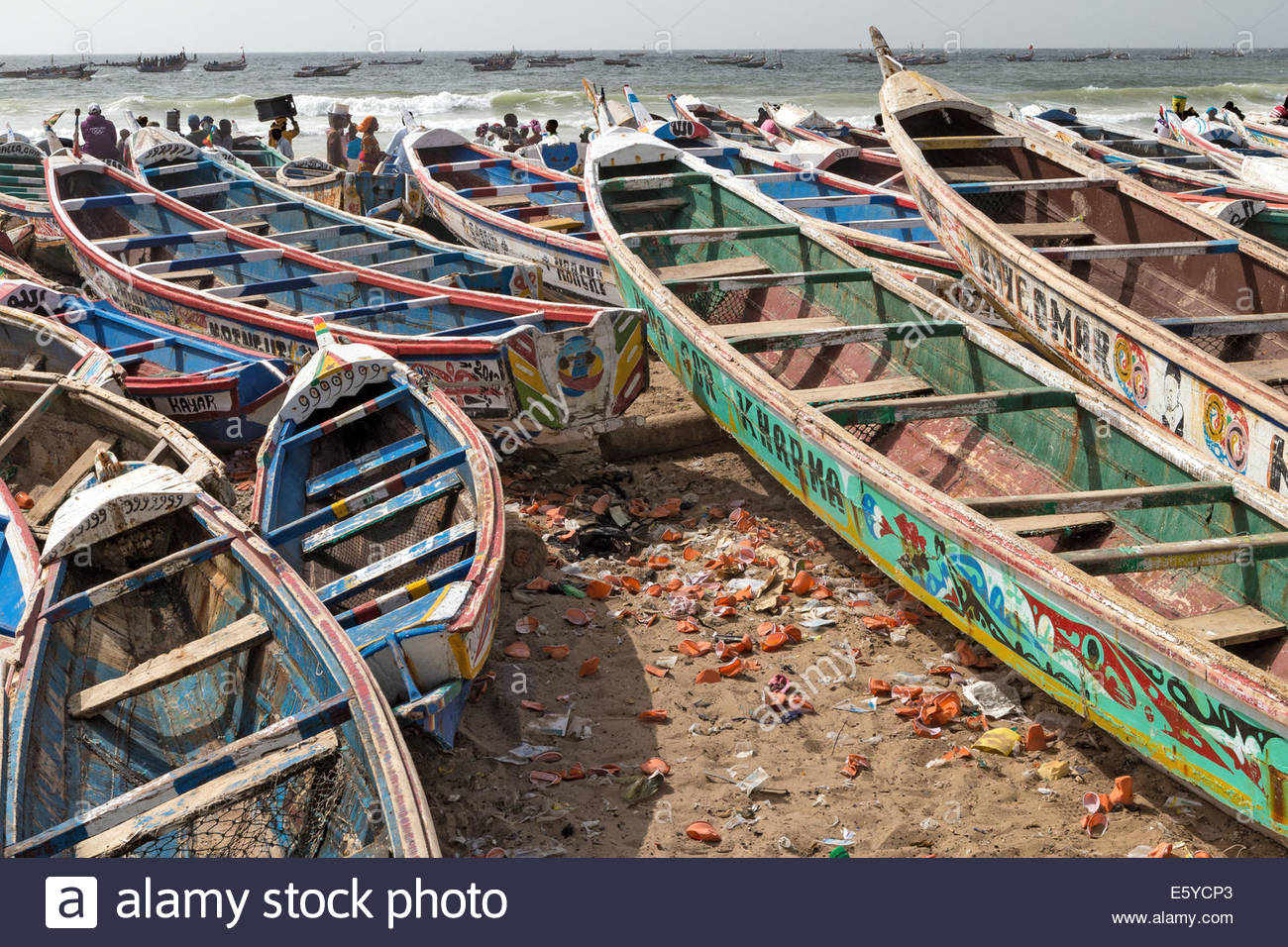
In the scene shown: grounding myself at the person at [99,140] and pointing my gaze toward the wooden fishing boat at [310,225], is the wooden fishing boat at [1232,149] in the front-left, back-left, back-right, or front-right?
front-left

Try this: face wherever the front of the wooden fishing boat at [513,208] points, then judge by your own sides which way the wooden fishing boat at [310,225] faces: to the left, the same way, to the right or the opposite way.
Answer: the same way

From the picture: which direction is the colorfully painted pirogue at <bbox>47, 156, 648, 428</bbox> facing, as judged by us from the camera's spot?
facing away from the viewer and to the left of the viewer

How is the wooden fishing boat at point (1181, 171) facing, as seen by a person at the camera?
facing away from the viewer and to the left of the viewer

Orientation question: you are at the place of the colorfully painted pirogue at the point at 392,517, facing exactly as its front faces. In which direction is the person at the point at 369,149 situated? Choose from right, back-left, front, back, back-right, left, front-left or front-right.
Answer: front

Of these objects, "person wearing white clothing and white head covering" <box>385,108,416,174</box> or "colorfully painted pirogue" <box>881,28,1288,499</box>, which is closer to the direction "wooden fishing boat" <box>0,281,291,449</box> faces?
the person wearing white clothing and white head covering

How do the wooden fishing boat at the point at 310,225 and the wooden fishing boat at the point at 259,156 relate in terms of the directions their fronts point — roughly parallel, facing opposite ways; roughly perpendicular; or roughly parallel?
roughly parallel

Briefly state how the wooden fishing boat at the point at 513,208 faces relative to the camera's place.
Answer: facing away from the viewer and to the left of the viewer

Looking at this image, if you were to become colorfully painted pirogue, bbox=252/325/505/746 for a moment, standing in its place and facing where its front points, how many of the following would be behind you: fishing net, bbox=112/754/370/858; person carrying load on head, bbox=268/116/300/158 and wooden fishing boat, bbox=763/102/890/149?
1

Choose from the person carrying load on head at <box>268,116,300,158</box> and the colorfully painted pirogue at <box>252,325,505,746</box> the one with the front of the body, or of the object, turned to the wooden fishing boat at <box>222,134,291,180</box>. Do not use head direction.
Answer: the colorfully painted pirogue

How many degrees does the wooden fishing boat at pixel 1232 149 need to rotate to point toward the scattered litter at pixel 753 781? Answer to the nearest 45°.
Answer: approximately 135° to its left

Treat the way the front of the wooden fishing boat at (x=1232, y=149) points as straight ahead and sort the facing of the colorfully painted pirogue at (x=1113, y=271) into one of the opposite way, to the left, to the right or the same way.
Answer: the same way

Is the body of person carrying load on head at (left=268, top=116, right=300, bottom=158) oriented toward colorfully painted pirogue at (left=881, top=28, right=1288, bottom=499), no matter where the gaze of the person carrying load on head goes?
no

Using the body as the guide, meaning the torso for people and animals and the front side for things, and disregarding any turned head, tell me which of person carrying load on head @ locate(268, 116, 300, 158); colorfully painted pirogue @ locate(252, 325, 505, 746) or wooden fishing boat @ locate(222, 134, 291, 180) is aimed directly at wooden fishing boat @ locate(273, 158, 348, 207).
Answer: the colorfully painted pirogue

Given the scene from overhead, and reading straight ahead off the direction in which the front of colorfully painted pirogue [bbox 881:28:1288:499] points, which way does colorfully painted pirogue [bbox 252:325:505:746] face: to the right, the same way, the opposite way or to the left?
the same way

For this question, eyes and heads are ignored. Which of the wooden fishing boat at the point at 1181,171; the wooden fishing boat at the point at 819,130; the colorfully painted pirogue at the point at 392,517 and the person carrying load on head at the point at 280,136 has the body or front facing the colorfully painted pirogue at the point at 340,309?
the colorfully painted pirogue at the point at 392,517
